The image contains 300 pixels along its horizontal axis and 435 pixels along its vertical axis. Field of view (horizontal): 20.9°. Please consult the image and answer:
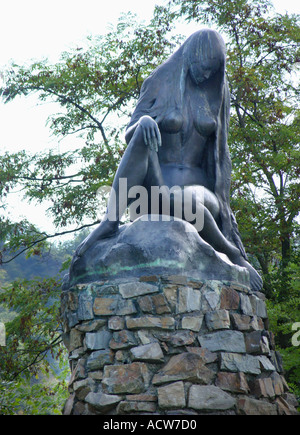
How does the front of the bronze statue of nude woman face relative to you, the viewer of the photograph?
facing the viewer

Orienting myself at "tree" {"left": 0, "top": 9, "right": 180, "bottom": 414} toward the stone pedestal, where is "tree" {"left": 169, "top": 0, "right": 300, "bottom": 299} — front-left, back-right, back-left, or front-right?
front-left

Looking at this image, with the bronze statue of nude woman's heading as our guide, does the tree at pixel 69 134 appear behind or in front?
behind

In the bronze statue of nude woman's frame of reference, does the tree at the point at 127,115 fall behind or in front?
behind

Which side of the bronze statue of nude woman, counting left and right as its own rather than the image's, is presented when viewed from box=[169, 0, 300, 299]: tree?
back
